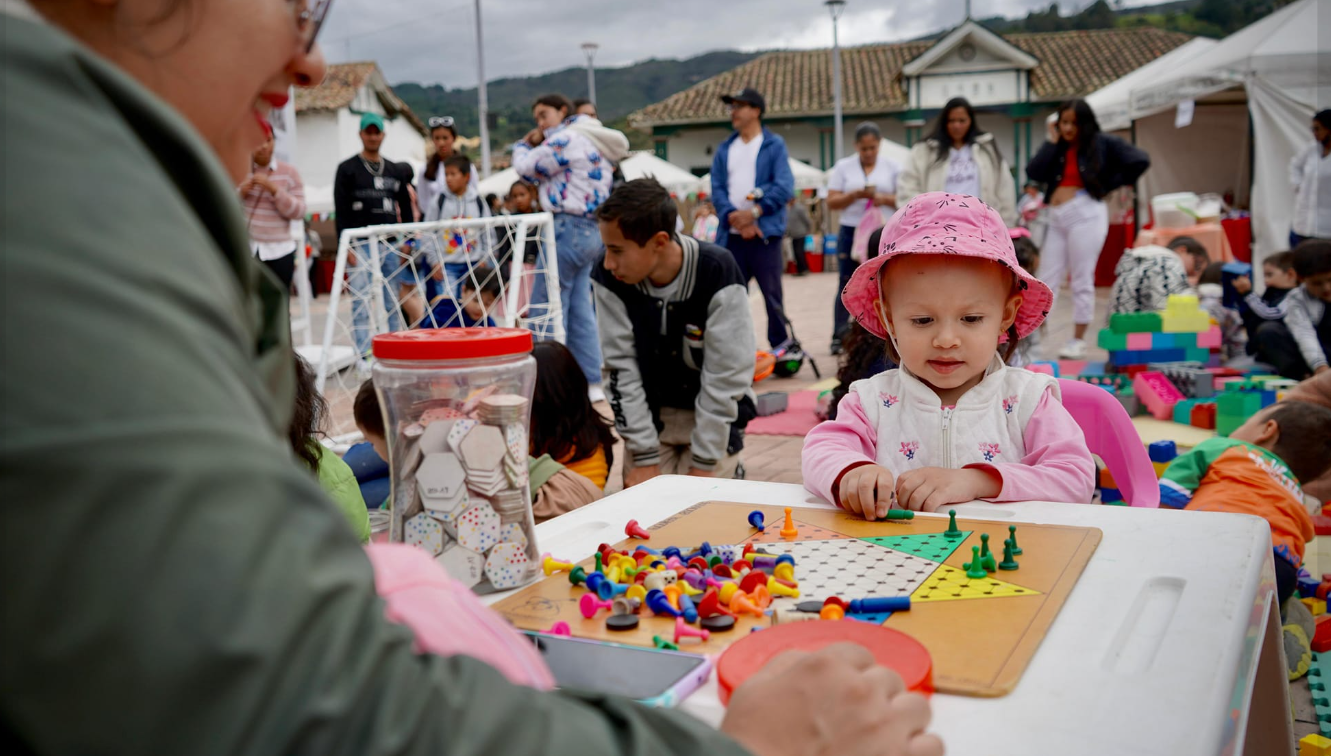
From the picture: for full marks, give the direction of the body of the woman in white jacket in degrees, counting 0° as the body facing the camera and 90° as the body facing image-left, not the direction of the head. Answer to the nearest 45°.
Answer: approximately 0°

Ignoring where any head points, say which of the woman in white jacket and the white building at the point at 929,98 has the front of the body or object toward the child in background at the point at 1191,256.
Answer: the white building

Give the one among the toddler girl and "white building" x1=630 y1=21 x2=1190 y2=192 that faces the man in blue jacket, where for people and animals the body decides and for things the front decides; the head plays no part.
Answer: the white building

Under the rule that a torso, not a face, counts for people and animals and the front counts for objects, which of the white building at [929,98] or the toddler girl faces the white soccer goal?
the white building

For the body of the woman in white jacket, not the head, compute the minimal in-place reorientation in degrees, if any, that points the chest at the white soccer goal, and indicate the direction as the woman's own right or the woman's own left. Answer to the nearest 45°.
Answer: approximately 45° to the woman's own right

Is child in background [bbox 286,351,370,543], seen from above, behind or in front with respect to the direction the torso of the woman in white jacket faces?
in front

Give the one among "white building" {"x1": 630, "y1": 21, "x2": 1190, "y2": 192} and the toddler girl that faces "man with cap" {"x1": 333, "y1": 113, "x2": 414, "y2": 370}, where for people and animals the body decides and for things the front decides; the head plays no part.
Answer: the white building

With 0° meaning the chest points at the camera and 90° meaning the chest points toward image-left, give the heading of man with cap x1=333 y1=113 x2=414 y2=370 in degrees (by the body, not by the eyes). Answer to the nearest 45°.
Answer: approximately 0°
